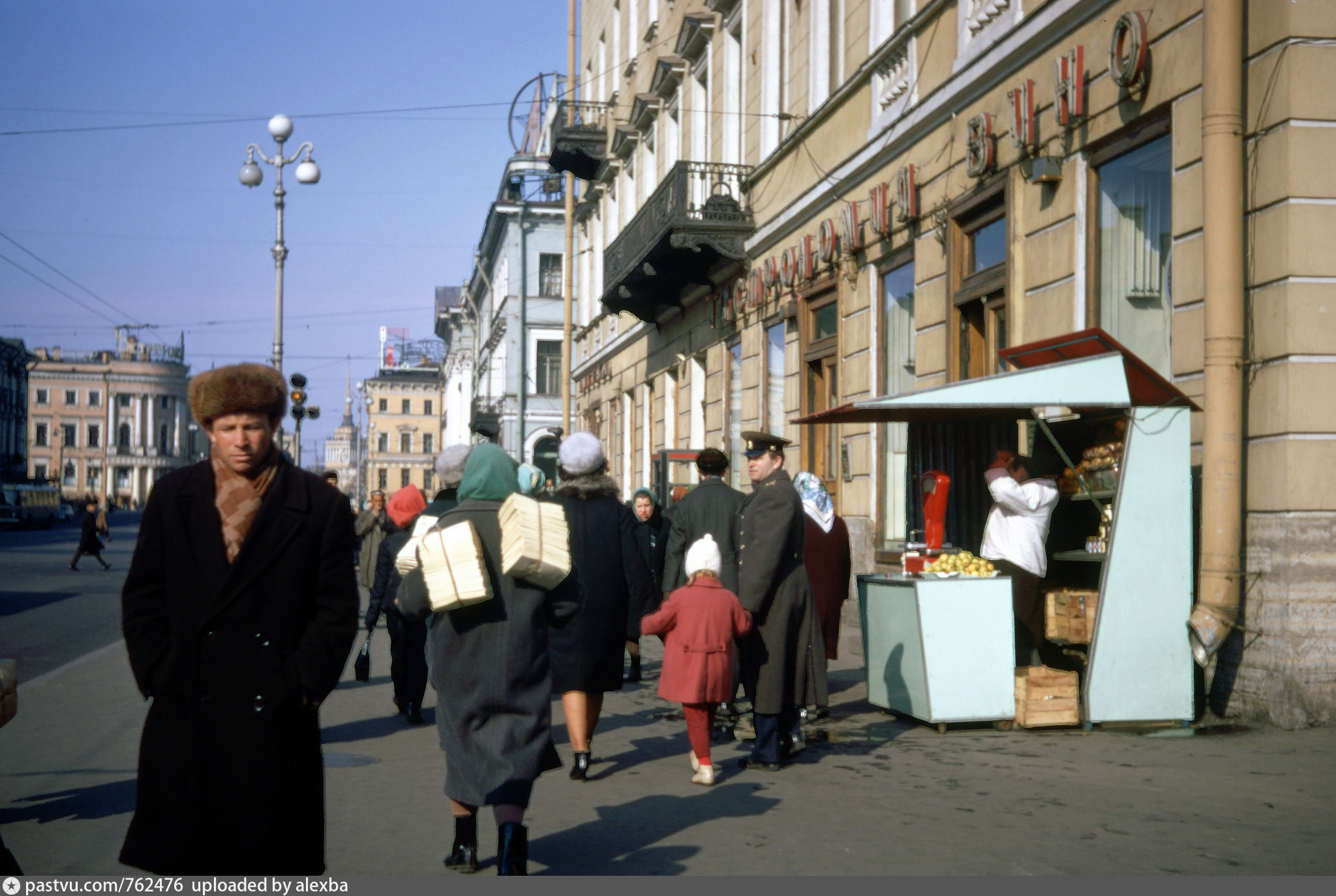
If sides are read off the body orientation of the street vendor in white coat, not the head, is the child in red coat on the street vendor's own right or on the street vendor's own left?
on the street vendor's own left

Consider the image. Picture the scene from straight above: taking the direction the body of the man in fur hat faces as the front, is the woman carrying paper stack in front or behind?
behind

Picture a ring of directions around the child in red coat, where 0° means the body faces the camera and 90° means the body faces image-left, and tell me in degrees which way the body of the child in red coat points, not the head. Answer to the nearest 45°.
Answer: approximately 180°

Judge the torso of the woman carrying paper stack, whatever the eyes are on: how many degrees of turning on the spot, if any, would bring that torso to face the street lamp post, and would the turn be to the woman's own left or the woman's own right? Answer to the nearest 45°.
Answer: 0° — they already face it

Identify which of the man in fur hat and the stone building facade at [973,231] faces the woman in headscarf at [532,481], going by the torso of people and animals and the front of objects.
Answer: the stone building facade

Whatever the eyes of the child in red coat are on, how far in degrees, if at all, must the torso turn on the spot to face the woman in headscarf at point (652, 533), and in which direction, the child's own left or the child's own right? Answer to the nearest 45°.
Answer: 0° — they already face them

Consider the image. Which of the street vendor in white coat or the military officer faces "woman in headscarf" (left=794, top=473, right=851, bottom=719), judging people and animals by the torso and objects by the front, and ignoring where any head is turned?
the street vendor in white coat

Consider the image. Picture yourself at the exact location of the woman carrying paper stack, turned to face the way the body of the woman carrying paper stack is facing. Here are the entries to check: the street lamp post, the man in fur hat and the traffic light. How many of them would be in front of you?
2
